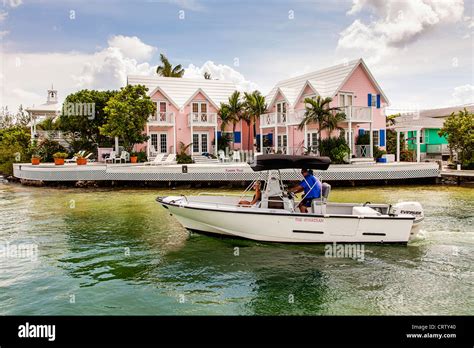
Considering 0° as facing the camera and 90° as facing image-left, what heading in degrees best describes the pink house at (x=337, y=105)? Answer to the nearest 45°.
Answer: approximately 45°

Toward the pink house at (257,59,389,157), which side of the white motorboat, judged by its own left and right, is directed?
right

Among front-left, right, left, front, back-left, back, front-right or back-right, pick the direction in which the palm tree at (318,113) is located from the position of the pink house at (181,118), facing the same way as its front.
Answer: front-left

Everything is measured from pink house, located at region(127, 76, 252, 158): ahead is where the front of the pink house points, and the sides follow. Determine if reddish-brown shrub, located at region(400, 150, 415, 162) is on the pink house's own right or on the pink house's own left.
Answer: on the pink house's own left

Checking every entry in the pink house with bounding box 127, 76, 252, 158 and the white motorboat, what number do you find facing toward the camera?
1

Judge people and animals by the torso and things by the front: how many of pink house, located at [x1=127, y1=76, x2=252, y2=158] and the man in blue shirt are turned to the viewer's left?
1

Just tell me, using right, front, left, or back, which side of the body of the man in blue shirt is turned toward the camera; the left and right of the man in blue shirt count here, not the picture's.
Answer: left

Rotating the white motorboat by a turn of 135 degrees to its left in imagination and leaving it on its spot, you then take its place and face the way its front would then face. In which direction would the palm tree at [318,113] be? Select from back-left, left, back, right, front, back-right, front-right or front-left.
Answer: back-left

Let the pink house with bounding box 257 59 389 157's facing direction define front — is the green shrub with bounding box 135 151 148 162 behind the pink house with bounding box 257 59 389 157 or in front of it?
in front

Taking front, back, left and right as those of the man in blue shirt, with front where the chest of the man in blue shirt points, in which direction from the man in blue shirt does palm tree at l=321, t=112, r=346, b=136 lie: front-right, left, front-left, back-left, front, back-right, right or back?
right

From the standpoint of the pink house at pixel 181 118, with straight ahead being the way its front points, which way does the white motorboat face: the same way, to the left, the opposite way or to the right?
to the right

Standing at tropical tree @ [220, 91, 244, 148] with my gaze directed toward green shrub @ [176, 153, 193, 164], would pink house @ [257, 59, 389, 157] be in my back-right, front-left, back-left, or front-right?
back-left

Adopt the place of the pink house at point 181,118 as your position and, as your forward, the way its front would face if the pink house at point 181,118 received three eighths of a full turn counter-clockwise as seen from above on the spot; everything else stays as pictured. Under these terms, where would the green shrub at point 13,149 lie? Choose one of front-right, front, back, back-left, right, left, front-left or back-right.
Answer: back-left

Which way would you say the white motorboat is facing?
to the viewer's left
